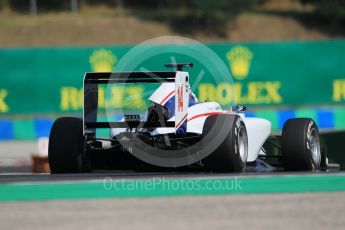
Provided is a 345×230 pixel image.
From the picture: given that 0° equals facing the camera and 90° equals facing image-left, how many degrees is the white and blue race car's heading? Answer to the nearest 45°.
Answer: approximately 225°

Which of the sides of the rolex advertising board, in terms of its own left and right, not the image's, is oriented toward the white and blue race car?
front

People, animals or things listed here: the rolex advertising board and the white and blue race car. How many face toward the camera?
1

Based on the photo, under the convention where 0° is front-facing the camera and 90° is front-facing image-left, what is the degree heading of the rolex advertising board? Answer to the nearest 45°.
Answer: approximately 0°

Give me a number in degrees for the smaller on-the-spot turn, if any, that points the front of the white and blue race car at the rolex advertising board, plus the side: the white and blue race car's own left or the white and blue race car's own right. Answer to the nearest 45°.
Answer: approximately 45° to the white and blue race car's own left
